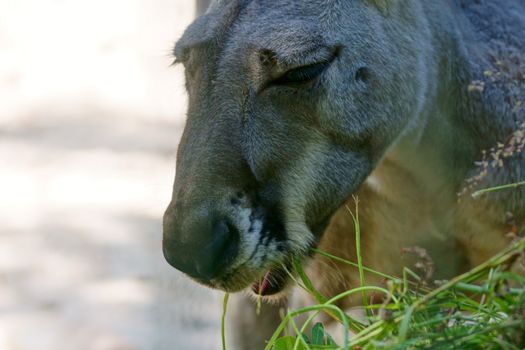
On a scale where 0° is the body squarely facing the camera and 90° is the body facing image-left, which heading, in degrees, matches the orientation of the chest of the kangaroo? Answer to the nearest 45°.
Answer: approximately 45°
